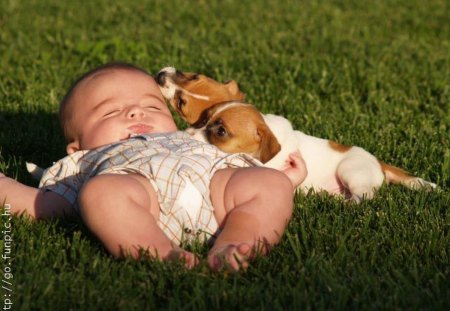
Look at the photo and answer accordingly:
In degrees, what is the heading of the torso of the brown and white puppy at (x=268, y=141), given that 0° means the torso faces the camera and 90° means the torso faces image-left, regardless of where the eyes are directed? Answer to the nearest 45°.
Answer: approximately 90°
